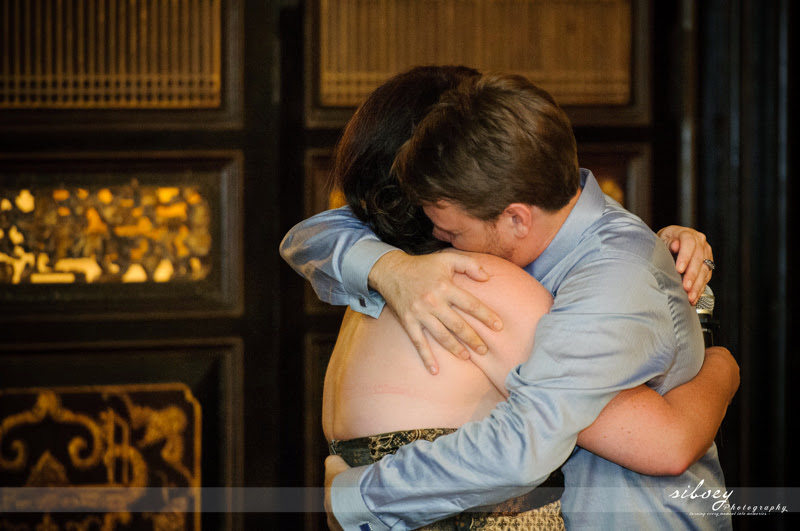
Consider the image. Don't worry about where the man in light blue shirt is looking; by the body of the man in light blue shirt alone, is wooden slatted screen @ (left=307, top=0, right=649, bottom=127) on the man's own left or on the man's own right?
on the man's own right

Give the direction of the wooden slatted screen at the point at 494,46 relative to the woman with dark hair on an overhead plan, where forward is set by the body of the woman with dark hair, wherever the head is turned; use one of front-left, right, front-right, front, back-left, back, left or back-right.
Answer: front-left

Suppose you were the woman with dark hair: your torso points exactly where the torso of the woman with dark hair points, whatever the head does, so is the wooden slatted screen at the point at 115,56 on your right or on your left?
on your left

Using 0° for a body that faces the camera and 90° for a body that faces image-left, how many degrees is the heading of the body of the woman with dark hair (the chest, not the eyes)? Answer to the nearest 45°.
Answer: approximately 225°
